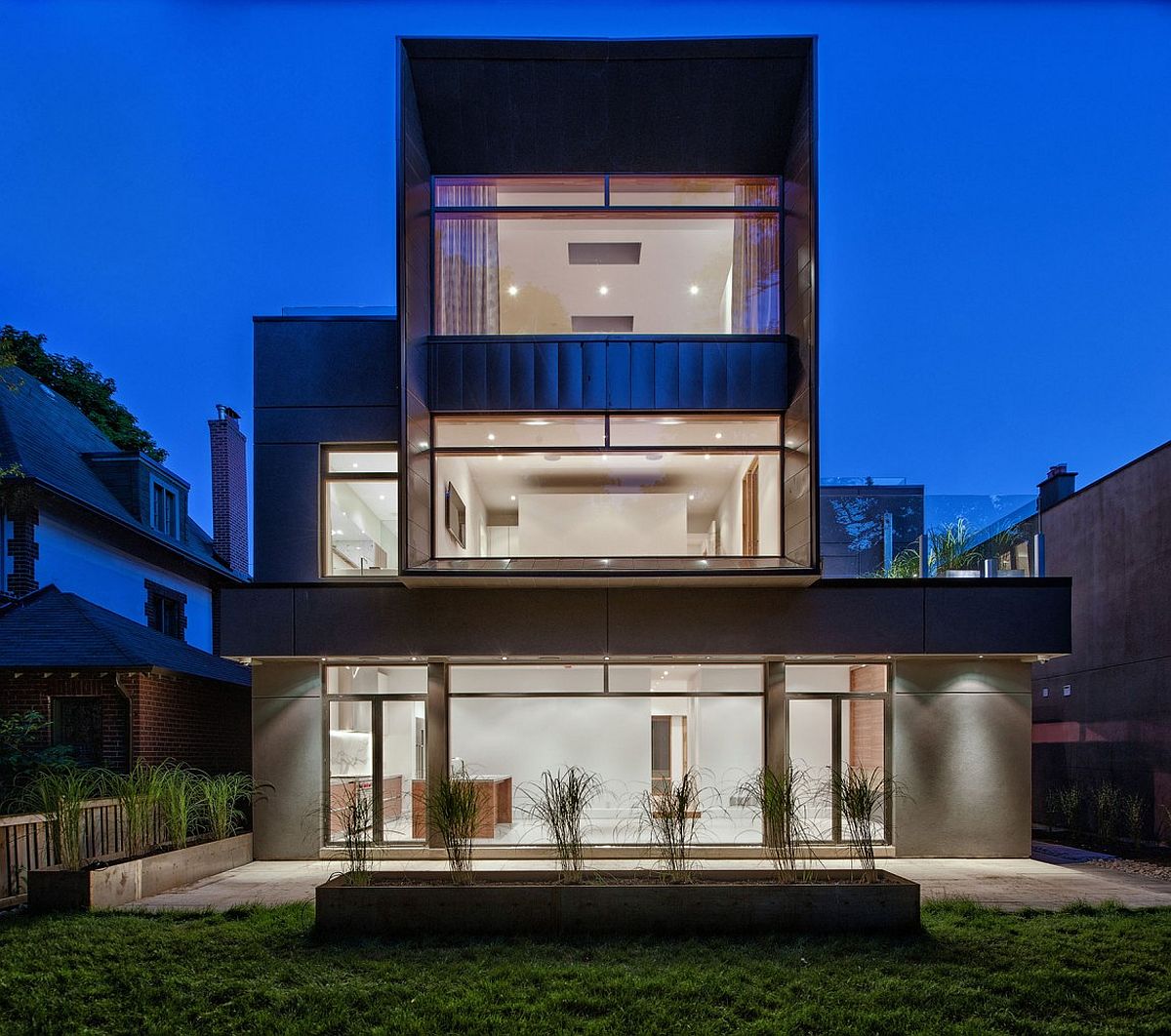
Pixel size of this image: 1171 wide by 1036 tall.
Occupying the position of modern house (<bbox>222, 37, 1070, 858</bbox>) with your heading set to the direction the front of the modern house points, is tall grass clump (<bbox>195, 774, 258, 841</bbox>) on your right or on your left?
on your right

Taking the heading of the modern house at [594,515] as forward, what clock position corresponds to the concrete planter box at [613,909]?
The concrete planter box is roughly at 12 o'clock from the modern house.

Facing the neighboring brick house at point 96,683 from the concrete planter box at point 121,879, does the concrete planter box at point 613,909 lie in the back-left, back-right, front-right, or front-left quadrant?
back-right

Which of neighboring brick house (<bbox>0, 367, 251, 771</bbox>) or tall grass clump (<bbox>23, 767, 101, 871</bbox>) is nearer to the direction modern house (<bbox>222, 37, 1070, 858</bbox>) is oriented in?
the tall grass clump

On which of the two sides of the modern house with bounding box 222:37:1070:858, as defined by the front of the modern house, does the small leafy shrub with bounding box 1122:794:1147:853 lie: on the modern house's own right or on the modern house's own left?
on the modern house's own left

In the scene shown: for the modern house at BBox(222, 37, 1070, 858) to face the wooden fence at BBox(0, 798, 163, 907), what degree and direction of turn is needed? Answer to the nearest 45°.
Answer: approximately 45° to its right

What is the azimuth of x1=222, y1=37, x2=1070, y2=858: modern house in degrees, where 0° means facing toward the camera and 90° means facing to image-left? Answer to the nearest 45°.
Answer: approximately 0°
